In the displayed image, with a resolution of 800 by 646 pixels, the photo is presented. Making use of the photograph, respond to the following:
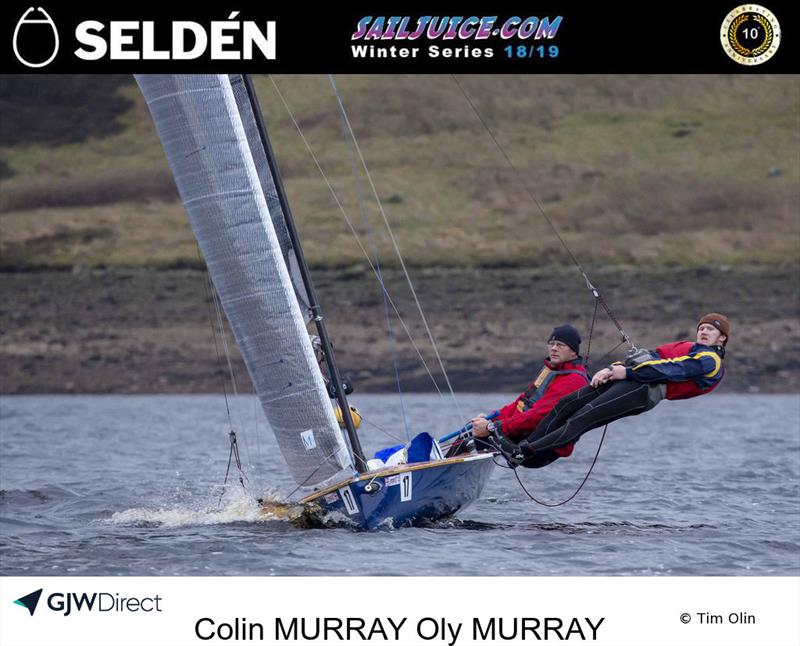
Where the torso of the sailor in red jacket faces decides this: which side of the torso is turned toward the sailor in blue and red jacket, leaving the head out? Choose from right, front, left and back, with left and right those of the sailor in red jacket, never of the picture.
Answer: left

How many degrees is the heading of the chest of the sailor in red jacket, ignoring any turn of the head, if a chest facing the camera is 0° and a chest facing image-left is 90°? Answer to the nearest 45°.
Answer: approximately 45°
